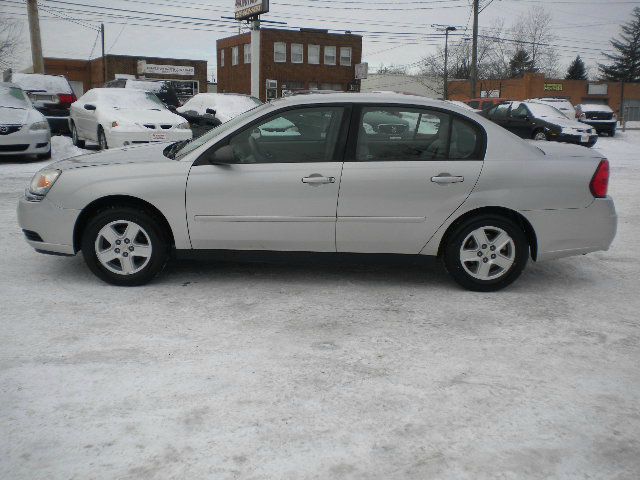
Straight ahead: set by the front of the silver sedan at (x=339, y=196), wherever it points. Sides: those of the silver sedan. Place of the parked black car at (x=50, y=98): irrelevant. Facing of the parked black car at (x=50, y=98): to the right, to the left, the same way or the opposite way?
to the right

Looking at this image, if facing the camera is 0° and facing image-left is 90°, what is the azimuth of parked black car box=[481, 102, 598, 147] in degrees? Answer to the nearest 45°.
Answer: approximately 315°

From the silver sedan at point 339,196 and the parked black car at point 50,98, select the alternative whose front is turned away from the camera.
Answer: the parked black car

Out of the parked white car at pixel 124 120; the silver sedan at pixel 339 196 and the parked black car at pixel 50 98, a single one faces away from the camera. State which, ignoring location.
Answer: the parked black car

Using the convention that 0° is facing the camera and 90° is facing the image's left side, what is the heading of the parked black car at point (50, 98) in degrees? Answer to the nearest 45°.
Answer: approximately 180°

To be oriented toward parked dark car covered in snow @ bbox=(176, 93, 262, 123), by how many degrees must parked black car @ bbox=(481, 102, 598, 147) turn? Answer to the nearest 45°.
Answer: approximately 90° to its right

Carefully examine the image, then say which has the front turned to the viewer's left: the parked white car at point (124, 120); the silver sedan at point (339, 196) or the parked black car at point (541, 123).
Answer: the silver sedan

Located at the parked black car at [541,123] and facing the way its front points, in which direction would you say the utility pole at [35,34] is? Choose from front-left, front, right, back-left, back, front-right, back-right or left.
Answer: back-right

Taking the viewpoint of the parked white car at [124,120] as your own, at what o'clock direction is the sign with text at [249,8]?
The sign with text is roughly at 8 o'clock from the parked white car.

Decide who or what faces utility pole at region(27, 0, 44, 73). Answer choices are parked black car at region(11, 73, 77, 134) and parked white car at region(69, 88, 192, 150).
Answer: the parked black car

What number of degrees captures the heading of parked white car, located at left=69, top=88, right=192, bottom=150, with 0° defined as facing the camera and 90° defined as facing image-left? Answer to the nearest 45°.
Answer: approximately 315°

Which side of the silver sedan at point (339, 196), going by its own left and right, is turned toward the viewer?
left

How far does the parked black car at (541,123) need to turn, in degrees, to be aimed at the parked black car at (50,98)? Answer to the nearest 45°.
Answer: approximately 90° to its right

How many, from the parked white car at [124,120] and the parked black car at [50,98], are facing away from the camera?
1

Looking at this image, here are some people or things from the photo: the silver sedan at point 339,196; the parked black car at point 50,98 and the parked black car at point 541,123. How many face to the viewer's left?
1

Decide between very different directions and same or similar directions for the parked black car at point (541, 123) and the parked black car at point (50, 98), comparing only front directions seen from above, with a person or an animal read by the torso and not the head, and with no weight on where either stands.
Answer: very different directions

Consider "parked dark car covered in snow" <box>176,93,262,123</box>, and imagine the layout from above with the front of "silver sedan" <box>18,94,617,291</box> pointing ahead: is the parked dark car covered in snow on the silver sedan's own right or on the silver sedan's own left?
on the silver sedan's own right
